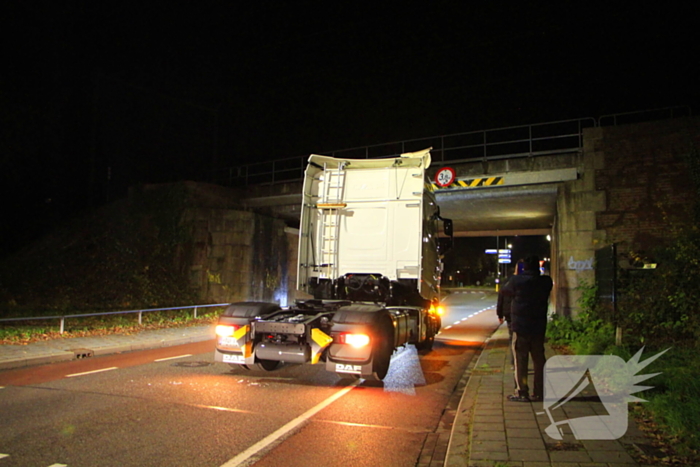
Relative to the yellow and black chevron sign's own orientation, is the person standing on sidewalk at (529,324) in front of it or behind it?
in front

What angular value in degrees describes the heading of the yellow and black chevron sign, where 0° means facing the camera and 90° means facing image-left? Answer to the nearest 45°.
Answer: approximately 0°

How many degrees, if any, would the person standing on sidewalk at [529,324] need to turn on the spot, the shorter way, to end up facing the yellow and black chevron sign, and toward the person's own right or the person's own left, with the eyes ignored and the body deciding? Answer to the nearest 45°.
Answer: approximately 45° to the person's own right

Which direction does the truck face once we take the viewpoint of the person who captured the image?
facing away from the viewer and to the right of the viewer

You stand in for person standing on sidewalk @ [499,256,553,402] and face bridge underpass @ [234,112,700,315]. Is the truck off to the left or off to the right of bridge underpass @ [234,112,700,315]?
left

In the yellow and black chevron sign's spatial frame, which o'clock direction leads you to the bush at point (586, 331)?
The bush is roughly at 11 o'clock from the yellow and black chevron sign.

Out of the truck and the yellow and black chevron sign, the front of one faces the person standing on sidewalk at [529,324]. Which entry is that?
the yellow and black chevron sign

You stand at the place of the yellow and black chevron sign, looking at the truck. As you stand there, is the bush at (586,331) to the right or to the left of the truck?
left
